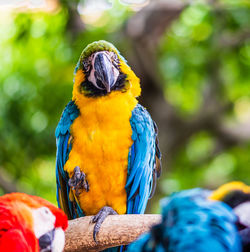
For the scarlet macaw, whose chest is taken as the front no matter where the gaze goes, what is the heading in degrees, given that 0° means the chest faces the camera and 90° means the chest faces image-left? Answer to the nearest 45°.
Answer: approximately 270°

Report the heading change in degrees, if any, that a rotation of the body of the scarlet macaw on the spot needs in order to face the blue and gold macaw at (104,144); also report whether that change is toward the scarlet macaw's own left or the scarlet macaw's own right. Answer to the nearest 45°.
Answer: approximately 45° to the scarlet macaw's own left

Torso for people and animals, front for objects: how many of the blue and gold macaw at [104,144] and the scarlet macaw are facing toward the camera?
1

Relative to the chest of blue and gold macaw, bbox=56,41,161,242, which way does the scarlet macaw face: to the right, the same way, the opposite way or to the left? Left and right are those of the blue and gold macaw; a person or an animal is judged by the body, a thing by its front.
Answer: to the left
